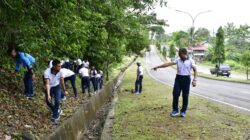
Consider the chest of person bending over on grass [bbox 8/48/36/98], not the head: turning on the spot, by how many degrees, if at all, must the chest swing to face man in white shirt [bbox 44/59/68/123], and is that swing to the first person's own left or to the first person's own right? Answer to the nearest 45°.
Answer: approximately 90° to the first person's own left

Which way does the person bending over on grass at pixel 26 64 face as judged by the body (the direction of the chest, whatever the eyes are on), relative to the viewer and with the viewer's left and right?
facing to the left of the viewer
